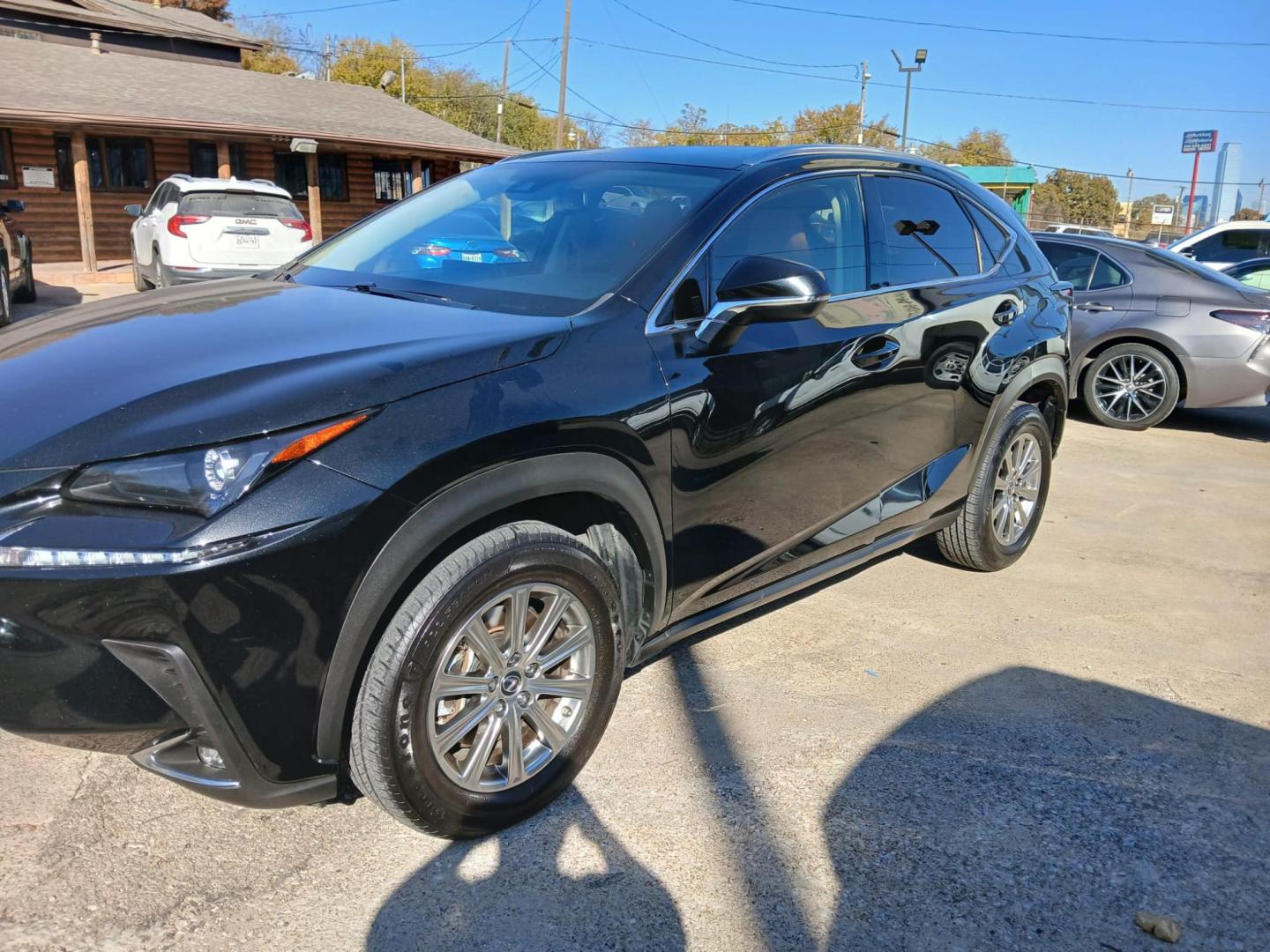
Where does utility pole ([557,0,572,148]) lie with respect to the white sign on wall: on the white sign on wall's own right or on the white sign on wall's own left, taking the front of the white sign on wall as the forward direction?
on the white sign on wall's own left

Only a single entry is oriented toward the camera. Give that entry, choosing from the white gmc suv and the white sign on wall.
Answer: the white sign on wall

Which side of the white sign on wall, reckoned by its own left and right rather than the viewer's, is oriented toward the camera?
front

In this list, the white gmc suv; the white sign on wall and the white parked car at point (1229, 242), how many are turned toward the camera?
1

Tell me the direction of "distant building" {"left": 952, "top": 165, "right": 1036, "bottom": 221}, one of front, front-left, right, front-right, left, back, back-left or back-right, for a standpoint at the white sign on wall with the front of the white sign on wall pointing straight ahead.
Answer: left

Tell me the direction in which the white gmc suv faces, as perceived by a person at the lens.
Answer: facing away from the viewer and to the left of the viewer

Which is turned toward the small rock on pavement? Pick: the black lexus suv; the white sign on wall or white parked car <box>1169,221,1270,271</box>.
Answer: the white sign on wall

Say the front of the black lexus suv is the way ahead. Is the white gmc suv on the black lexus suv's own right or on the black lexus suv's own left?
on the black lexus suv's own right

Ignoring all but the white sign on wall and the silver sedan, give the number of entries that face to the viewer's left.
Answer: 1

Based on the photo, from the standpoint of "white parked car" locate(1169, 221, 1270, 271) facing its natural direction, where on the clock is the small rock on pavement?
The small rock on pavement is roughly at 9 o'clock from the white parked car.

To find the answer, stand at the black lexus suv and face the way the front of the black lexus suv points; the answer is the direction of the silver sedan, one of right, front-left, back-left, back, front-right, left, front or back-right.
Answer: back

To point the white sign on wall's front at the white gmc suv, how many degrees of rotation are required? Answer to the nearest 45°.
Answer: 0° — it already faces it

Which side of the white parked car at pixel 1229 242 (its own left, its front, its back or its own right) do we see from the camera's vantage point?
left

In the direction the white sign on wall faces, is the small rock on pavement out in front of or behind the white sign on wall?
in front

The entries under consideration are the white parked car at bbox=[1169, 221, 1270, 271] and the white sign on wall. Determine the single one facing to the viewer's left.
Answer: the white parked car

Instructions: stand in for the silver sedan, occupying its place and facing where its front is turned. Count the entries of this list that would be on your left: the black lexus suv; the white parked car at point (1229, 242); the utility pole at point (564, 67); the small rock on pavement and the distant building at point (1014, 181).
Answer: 2

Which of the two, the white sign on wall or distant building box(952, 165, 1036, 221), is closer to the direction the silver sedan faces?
the white sign on wall

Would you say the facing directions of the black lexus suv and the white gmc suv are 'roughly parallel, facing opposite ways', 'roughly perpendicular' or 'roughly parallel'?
roughly perpendicular

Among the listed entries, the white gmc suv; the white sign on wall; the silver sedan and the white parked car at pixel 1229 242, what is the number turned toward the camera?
1

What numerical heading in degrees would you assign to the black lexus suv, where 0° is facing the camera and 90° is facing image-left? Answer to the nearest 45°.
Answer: approximately 45°
